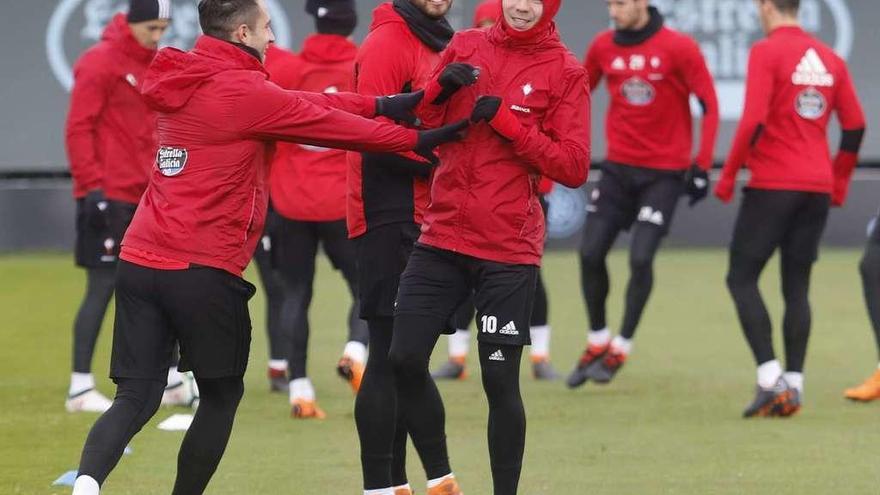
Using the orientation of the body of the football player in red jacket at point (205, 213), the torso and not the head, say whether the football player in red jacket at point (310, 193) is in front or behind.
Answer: in front

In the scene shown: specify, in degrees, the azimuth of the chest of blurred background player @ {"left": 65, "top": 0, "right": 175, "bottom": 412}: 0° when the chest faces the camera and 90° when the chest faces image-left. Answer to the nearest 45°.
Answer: approximately 315°

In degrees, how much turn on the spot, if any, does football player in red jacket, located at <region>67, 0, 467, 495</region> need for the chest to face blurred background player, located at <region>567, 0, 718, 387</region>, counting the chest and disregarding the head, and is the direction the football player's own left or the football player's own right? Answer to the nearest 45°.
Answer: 0° — they already face them

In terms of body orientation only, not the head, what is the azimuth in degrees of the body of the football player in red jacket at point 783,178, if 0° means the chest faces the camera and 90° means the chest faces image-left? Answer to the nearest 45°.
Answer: approximately 135°

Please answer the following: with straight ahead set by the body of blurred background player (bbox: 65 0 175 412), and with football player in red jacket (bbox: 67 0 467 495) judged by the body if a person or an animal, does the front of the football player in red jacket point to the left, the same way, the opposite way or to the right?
to the left

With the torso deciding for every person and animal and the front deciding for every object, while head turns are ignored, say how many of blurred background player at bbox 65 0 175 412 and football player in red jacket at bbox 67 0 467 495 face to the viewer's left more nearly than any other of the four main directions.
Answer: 0

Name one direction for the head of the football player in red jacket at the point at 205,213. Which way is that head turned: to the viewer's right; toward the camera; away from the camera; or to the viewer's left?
to the viewer's right
